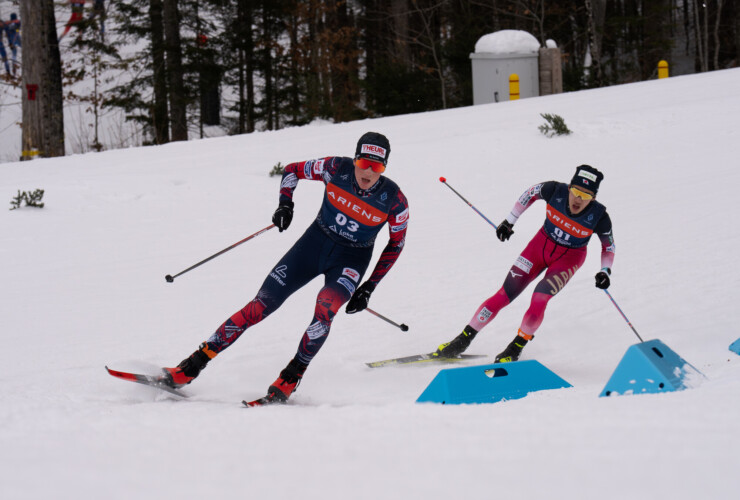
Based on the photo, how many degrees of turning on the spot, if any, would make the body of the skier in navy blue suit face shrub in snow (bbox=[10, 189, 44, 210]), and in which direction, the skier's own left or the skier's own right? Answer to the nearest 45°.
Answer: approximately 135° to the skier's own right

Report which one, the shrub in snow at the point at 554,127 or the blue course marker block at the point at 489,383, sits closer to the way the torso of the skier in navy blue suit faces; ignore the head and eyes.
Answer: the blue course marker block

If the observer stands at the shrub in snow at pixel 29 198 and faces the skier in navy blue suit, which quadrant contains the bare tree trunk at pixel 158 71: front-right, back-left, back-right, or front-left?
back-left

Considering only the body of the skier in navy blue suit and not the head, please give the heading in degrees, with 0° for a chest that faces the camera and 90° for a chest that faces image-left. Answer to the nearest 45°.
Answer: approximately 0°
